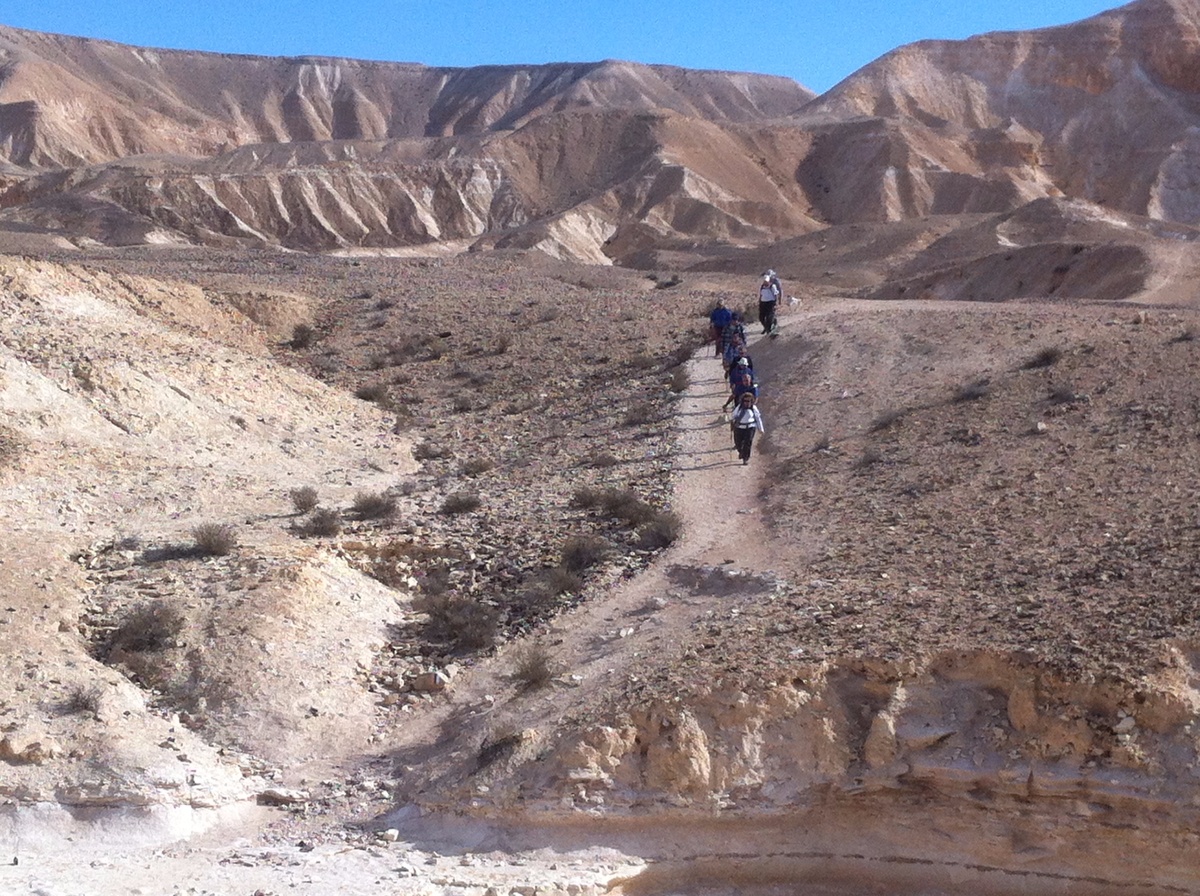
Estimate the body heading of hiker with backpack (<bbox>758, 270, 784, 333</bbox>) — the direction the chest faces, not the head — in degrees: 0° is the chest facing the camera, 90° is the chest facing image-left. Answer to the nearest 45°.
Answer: approximately 45°

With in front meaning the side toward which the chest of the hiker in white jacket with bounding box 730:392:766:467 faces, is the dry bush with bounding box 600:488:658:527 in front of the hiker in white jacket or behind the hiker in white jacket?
in front

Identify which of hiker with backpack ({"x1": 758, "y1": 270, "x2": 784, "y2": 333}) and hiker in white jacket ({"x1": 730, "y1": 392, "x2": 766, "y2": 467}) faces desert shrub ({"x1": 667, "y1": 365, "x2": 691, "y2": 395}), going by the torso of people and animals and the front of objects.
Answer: the hiker with backpack

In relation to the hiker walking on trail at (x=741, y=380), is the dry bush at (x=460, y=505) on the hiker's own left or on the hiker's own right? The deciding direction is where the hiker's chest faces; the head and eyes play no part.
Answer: on the hiker's own right

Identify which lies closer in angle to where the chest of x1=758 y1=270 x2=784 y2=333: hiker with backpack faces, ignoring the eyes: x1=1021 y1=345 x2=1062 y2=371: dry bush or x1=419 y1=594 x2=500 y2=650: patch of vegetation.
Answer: the patch of vegetation

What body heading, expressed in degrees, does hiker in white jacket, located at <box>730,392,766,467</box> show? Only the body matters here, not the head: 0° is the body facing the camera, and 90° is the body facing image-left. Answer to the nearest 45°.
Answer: approximately 0°

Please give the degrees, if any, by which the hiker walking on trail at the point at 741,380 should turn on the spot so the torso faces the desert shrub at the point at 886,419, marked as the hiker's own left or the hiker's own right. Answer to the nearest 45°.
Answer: approximately 135° to the hiker's own left

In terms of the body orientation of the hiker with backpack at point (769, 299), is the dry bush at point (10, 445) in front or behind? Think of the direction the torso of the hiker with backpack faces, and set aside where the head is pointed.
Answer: in front

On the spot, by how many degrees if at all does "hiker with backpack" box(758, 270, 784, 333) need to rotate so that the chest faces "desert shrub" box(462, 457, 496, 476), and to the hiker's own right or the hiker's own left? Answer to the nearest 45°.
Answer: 0° — they already face it

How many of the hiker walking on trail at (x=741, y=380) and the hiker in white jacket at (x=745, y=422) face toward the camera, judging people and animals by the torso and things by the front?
2

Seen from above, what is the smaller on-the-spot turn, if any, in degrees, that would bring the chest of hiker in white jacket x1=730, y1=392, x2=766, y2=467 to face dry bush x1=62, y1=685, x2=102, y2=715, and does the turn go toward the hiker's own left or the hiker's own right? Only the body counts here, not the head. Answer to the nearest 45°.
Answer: approximately 45° to the hiker's own right

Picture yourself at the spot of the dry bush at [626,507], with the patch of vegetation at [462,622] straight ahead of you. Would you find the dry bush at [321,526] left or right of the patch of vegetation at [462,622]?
right

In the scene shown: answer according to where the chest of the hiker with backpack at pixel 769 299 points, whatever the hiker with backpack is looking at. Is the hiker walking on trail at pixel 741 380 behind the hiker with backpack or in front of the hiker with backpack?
in front
